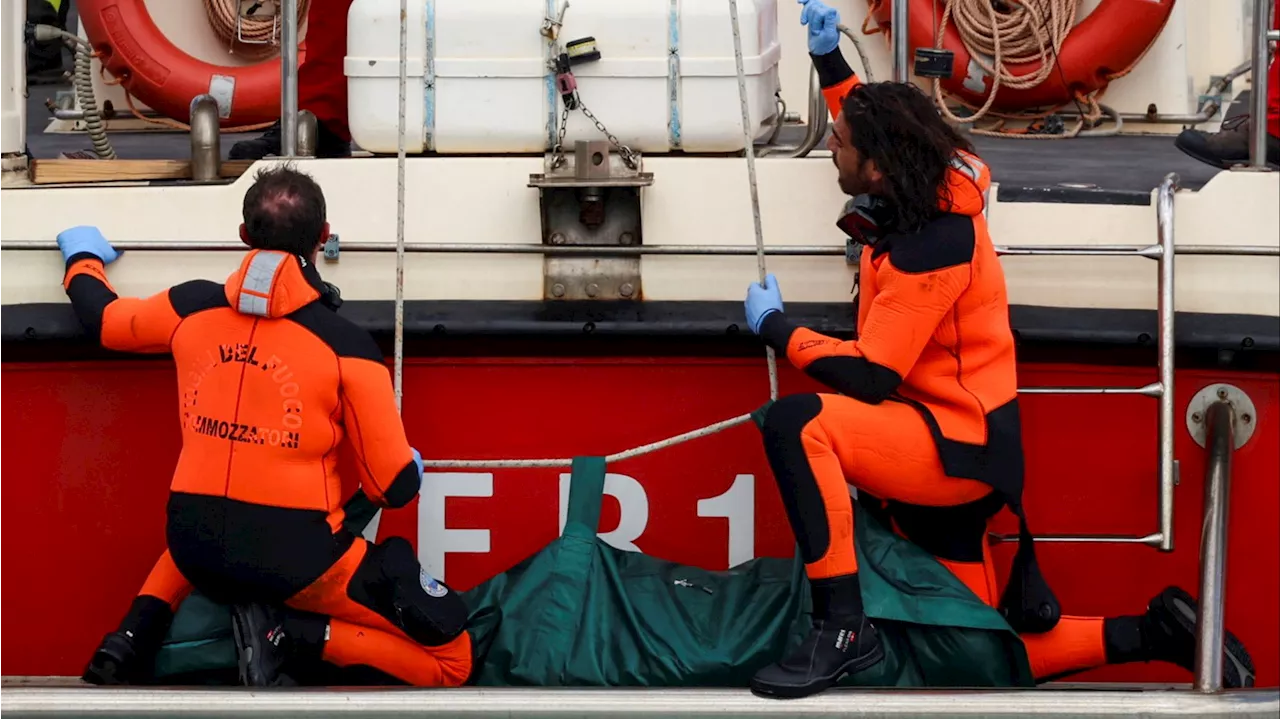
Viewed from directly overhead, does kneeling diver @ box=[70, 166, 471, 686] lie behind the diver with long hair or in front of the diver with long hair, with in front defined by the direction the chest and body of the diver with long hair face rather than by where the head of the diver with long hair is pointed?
in front

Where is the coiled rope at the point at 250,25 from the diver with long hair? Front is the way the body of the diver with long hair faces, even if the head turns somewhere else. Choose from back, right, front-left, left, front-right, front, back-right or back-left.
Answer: front-right

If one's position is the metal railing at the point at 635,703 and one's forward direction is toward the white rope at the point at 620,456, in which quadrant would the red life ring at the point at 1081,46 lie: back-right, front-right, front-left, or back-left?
front-right

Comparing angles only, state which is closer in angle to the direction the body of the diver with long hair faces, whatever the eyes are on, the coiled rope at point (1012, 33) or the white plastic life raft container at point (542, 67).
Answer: the white plastic life raft container

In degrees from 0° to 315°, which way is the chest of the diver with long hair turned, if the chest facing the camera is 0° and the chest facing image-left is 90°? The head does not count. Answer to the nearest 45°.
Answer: approximately 90°

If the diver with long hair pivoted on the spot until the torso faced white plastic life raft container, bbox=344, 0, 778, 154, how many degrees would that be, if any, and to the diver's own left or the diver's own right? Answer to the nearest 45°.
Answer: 0° — they already face it

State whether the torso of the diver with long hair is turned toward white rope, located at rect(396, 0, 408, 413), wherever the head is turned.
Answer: yes

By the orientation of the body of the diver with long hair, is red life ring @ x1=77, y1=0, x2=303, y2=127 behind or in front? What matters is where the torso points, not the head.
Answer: in front

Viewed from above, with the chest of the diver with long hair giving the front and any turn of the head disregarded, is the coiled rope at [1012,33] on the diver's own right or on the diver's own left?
on the diver's own right
